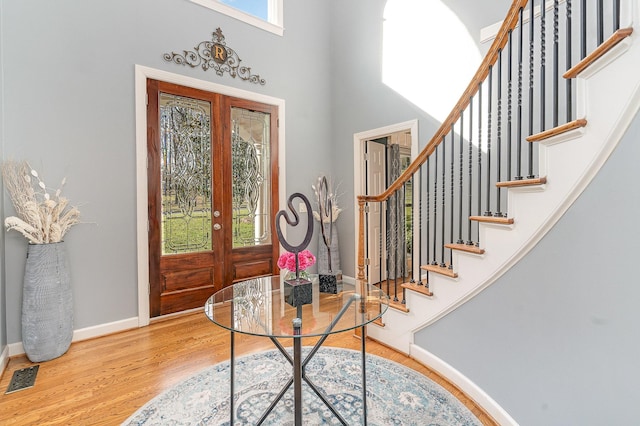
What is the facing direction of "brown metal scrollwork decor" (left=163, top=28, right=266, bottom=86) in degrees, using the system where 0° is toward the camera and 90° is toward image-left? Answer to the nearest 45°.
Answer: approximately 315°

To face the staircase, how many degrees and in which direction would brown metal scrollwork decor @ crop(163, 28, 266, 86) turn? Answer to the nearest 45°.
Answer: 0° — it already faces it
